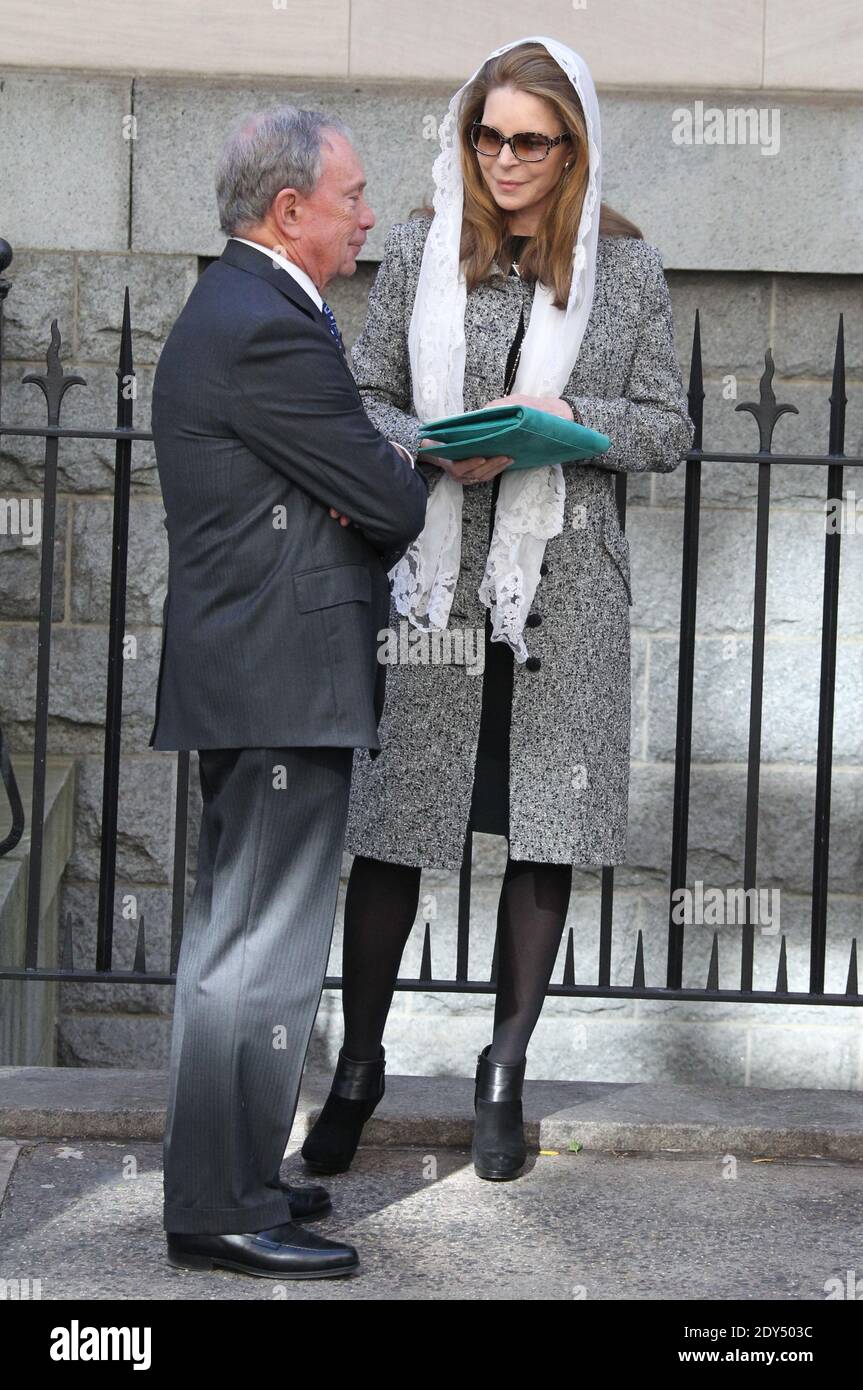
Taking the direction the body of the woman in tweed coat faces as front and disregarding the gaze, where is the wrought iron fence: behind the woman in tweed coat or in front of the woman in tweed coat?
behind

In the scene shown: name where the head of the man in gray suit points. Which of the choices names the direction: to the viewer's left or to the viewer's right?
to the viewer's right

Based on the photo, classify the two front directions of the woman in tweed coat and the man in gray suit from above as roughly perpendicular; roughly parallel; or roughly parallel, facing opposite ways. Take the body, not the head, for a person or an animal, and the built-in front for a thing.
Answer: roughly perpendicular

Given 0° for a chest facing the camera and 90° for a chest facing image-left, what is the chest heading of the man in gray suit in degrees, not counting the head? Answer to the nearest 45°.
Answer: approximately 270°

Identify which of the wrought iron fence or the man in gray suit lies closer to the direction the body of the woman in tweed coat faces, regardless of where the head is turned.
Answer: the man in gray suit

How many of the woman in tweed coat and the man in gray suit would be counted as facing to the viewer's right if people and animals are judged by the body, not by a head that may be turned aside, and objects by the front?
1
